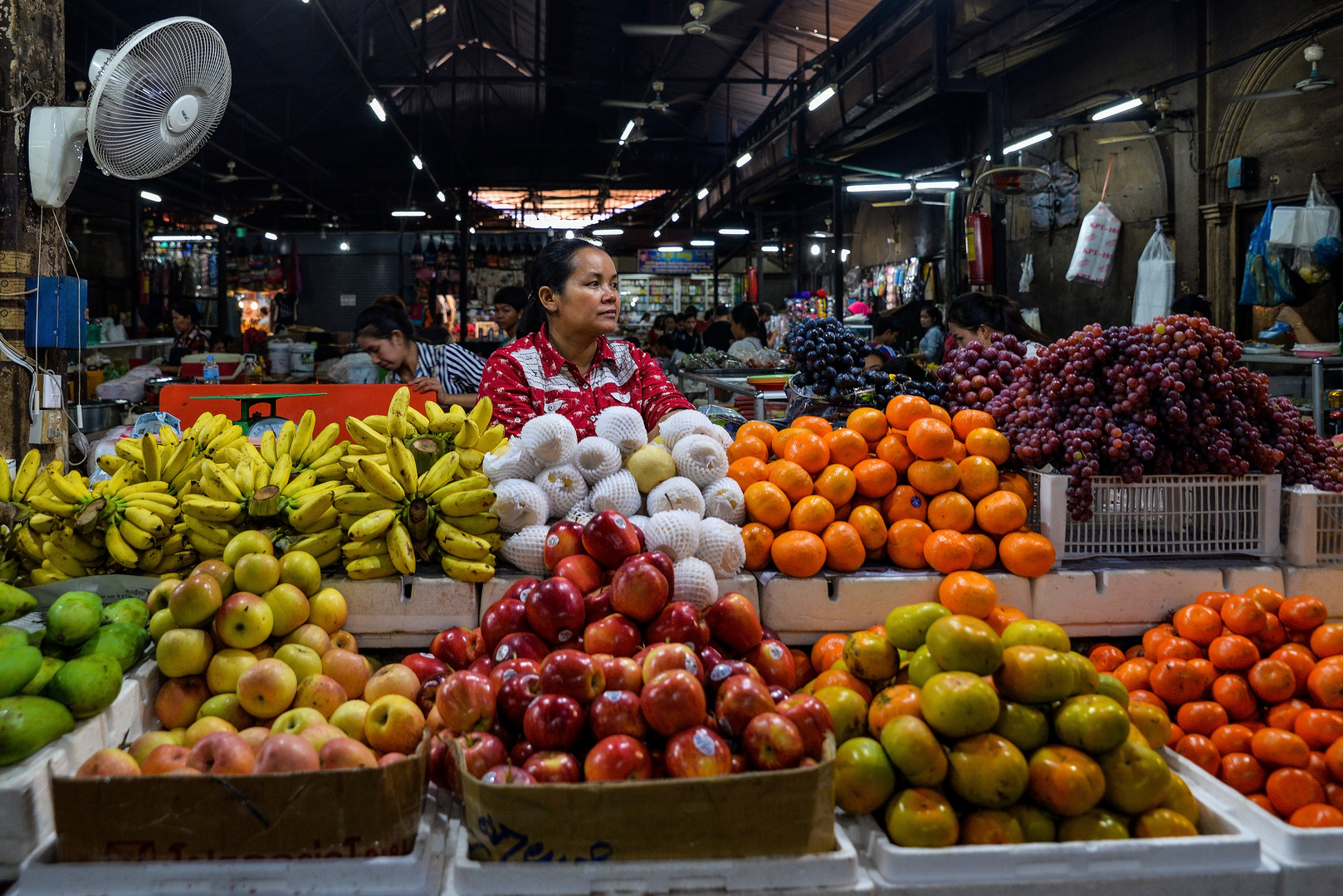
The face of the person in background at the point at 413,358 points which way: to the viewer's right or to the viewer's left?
to the viewer's left

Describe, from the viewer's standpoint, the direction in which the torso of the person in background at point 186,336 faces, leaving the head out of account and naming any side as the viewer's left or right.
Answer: facing the viewer and to the left of the viewer

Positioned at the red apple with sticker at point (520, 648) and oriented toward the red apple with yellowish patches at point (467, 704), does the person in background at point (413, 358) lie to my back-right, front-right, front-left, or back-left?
back-right

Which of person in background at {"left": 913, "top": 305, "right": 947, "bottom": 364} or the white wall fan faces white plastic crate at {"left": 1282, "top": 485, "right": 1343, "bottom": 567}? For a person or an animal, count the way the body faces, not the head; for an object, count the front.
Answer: the white wall fan

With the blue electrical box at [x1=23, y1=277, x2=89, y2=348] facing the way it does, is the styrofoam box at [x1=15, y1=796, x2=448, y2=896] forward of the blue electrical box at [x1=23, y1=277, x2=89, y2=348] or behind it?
forward

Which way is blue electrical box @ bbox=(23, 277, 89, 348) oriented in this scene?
toward the camera

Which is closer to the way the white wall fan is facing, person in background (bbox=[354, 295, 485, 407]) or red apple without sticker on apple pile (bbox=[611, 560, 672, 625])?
the red apple without sticker on apple pile
